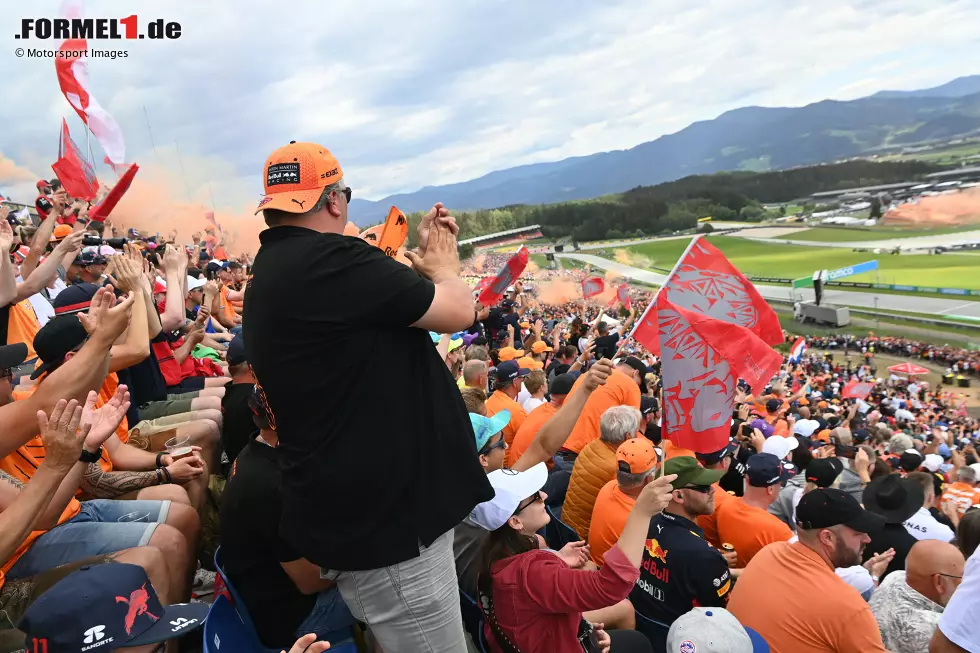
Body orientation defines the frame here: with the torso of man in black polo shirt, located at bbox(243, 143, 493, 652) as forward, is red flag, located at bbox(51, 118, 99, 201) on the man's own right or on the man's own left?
on the man's own left

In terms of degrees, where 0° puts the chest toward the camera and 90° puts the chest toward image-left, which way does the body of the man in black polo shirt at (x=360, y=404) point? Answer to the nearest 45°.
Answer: approximately 225°

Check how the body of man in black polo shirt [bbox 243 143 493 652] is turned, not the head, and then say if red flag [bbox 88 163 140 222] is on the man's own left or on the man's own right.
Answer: on the man's own left

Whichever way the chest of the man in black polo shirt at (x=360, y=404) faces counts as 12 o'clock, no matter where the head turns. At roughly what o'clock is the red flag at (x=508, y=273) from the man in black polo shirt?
The red flag is roughly at 11 o'clock from the man in black polo shirt.
